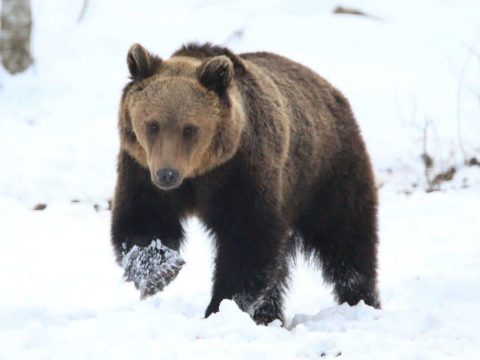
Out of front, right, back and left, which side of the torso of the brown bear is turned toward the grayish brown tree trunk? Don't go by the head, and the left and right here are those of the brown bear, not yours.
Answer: right

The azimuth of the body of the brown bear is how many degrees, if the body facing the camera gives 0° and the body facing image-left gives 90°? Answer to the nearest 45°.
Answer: approximately 45°
